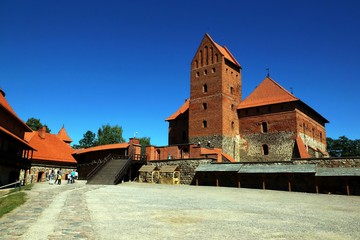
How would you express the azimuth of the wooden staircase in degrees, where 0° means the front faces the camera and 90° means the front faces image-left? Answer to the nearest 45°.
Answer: approximately 45°

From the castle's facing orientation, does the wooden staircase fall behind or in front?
in front

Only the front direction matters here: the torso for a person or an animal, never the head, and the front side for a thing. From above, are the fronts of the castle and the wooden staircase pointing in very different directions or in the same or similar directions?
same or similar directions

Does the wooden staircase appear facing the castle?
no

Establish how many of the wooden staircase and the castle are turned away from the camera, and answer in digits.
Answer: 0
